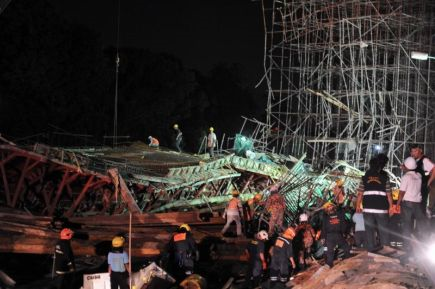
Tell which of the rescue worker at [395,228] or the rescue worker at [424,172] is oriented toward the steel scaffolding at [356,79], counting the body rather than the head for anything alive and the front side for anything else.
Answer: the rescue worker at [395,228]

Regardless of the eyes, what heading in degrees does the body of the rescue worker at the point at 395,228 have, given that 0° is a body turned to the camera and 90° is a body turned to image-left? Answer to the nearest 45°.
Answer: approximately 180°

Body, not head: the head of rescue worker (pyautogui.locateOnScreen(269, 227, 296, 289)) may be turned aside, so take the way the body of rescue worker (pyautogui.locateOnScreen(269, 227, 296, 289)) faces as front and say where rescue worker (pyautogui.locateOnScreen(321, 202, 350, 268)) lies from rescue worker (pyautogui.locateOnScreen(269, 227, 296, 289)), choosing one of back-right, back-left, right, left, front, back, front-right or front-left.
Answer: front-right

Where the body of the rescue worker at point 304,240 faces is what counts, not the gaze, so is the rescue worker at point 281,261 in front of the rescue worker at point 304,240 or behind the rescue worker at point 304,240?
behind

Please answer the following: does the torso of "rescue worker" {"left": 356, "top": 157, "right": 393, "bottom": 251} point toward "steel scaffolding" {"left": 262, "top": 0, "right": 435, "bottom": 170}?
yes

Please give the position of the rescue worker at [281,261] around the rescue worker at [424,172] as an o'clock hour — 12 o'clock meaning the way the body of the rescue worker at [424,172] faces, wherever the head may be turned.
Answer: the rescue worker at [281,261] is roughly at 2 o'clock from the rescue worker at [424,172].

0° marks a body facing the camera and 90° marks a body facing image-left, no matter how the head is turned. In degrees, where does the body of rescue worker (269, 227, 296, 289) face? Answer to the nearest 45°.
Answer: approximately 225°

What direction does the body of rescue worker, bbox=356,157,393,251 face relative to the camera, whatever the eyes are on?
away from the camera

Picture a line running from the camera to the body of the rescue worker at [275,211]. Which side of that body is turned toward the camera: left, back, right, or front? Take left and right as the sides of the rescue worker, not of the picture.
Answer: back

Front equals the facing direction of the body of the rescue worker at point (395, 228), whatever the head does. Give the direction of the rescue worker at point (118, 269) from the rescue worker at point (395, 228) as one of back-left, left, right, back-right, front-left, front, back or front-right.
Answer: left

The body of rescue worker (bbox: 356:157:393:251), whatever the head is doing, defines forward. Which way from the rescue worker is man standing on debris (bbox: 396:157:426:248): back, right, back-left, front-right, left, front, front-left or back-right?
right
